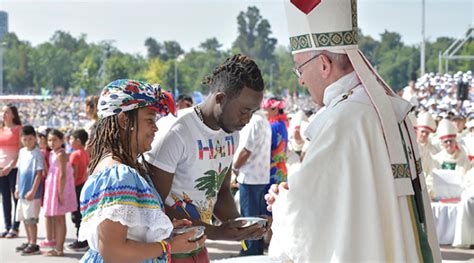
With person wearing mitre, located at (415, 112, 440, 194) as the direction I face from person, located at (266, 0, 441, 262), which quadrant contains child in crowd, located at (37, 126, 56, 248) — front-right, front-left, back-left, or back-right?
front-left

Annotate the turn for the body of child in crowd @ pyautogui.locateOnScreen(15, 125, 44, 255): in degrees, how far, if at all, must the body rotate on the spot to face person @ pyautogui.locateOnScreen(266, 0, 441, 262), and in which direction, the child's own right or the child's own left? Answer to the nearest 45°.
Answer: approximately 45° to the child's own left

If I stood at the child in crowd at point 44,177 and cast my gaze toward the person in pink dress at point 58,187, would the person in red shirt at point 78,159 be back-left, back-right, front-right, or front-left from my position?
front-left

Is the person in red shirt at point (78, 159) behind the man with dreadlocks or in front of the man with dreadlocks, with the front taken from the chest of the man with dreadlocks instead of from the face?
behind

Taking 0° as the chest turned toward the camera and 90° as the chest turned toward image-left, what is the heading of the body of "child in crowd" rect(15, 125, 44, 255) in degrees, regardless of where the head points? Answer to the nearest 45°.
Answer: approximately 45°

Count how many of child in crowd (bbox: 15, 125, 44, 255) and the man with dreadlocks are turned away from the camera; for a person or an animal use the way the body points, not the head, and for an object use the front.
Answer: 0

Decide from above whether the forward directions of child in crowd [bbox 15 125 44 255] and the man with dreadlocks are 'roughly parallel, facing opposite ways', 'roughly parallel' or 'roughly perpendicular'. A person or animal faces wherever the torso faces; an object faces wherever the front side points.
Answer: roughly perpendicular

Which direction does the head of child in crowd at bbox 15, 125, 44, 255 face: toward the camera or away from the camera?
toward the camera

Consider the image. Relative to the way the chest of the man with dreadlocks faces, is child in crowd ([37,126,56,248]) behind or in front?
behind

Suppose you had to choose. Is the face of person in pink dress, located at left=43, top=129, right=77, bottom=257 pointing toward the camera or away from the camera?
toward the camera
